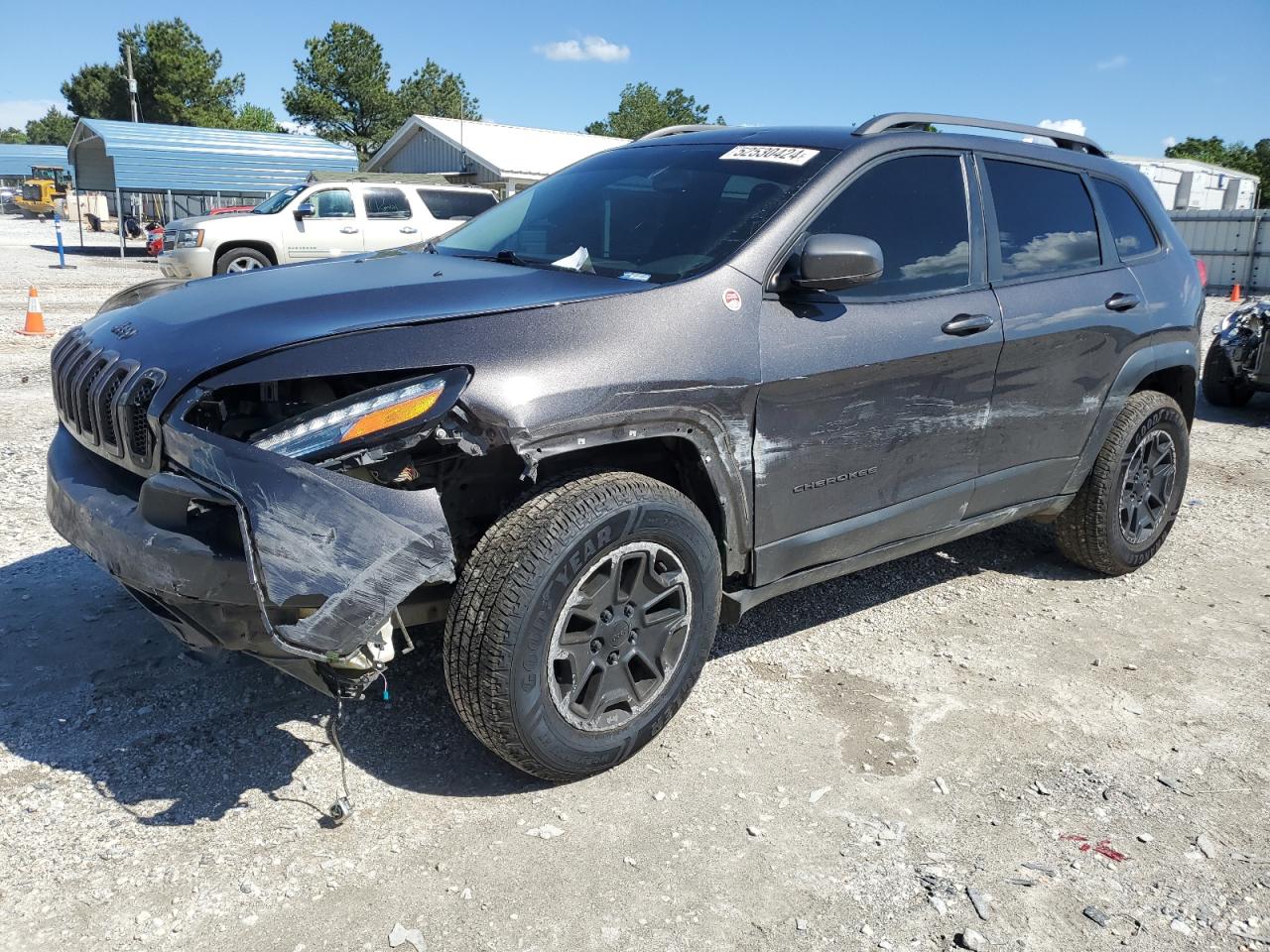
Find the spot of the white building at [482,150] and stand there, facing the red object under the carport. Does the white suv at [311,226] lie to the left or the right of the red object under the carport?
left

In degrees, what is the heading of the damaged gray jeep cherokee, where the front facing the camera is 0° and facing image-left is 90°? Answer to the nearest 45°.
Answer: approximately 45°

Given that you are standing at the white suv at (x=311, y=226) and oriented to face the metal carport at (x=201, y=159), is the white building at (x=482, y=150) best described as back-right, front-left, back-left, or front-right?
front-right

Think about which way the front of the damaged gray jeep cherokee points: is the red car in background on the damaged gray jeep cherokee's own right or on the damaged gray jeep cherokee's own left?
on the damaged gray jeep cherokee's own right

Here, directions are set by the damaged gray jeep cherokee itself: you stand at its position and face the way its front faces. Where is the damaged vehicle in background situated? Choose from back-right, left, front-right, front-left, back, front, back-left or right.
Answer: back

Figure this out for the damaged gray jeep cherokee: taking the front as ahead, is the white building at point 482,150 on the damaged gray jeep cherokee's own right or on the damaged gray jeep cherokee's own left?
on the damaged gray jeep cherokee's own right

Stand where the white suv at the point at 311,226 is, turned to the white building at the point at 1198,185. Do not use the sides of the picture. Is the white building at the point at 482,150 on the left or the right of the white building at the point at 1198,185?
left

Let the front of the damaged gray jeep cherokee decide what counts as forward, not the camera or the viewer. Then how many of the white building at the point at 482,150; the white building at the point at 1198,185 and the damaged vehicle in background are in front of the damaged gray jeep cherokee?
0

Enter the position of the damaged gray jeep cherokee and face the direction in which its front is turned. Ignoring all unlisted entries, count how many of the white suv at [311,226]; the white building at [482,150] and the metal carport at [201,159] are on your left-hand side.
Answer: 0

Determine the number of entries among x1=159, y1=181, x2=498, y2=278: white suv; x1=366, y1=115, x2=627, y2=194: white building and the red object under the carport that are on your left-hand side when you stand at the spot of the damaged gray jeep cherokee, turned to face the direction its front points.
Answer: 0

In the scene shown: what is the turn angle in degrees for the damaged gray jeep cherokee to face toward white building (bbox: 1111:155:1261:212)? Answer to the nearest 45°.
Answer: approximately 180°
